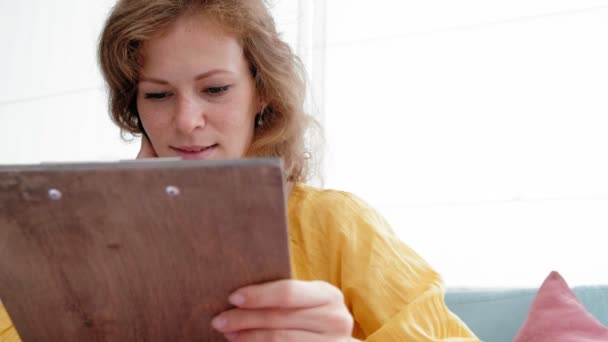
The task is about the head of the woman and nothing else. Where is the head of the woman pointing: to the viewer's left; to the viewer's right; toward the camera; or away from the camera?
toward the camera
